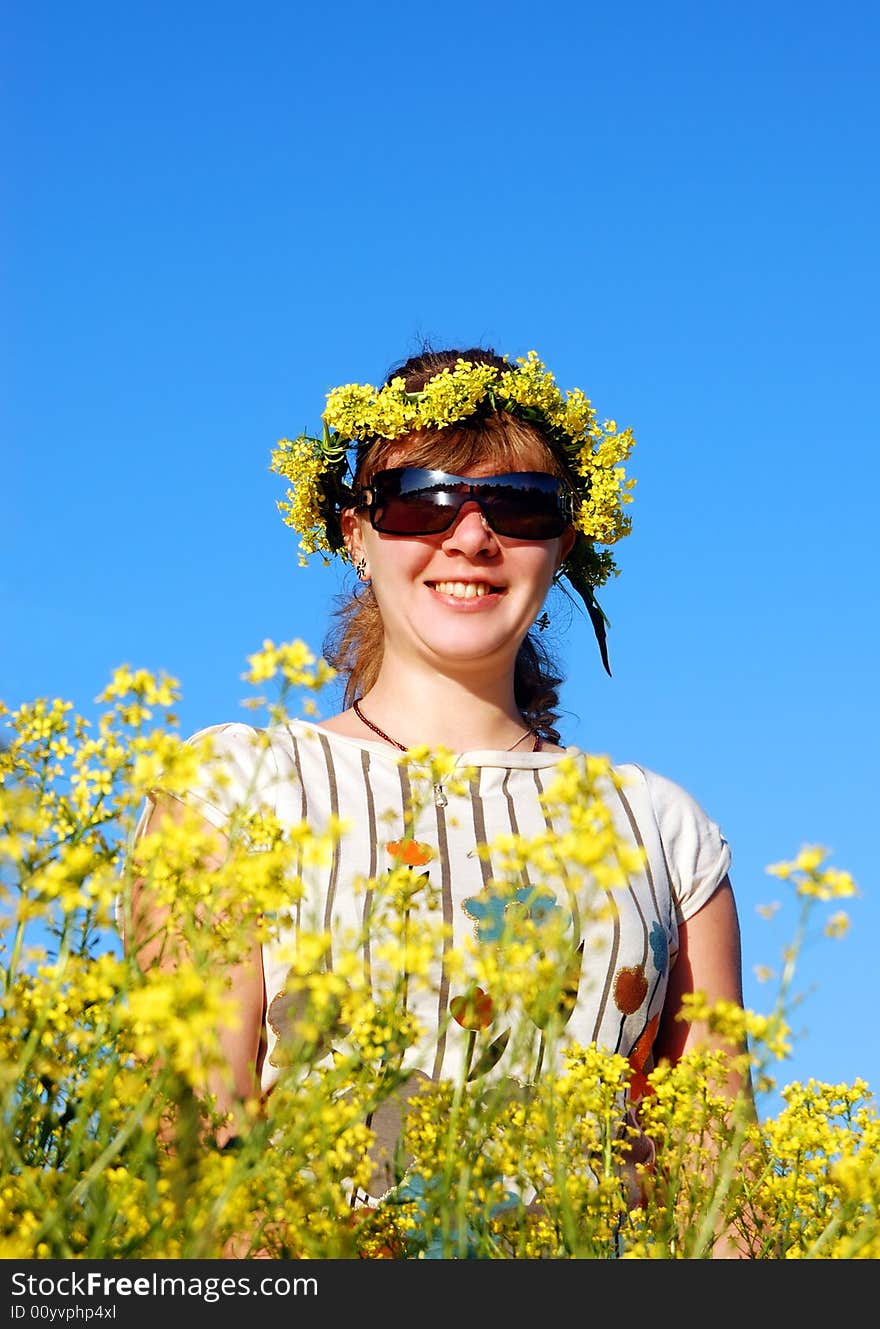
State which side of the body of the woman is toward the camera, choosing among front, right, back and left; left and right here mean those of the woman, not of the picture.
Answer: front
